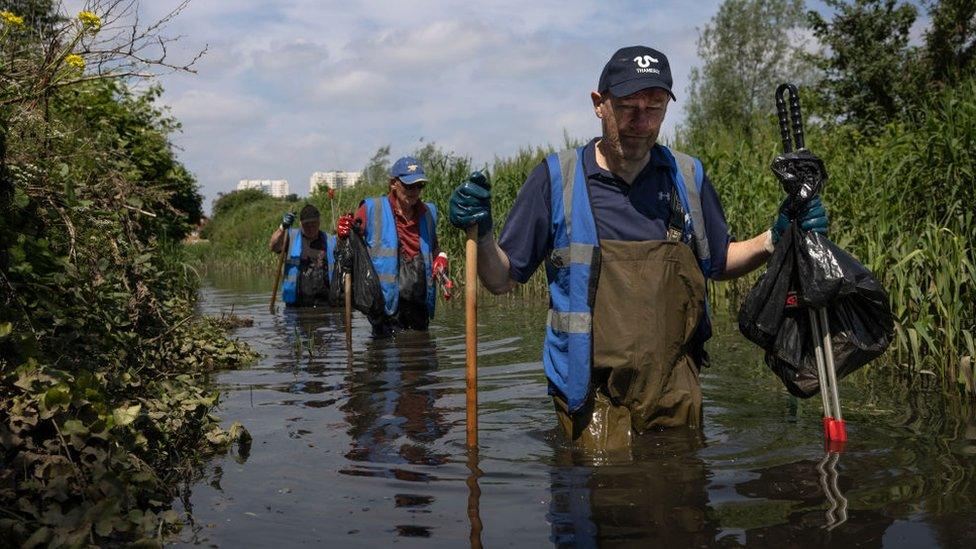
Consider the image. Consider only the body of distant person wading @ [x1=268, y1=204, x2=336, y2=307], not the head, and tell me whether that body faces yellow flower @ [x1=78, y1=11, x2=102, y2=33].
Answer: yes

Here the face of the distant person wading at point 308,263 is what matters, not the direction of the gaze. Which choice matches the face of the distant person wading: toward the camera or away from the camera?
toward the camera

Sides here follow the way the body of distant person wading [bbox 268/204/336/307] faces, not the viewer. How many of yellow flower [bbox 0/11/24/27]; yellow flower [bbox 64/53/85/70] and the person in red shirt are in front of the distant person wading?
3

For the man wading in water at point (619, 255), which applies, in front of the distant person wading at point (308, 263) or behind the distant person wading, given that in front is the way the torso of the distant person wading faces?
in front

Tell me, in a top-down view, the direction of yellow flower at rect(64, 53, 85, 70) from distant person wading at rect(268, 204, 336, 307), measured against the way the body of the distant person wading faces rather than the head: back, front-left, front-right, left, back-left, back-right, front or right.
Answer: front

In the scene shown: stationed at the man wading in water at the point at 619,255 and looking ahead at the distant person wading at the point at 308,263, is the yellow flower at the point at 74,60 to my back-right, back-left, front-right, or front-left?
front-left

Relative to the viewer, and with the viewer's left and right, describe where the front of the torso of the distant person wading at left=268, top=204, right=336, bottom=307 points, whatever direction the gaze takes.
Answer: facing the viewer

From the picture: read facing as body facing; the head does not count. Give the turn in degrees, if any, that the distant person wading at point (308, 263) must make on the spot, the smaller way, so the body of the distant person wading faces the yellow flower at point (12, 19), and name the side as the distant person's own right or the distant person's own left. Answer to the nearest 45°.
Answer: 0° — they already face it

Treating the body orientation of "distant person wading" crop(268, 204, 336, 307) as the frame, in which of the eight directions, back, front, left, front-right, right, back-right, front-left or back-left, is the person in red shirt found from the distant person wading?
front

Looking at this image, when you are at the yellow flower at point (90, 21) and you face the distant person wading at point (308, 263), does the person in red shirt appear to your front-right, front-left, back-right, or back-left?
front-right
